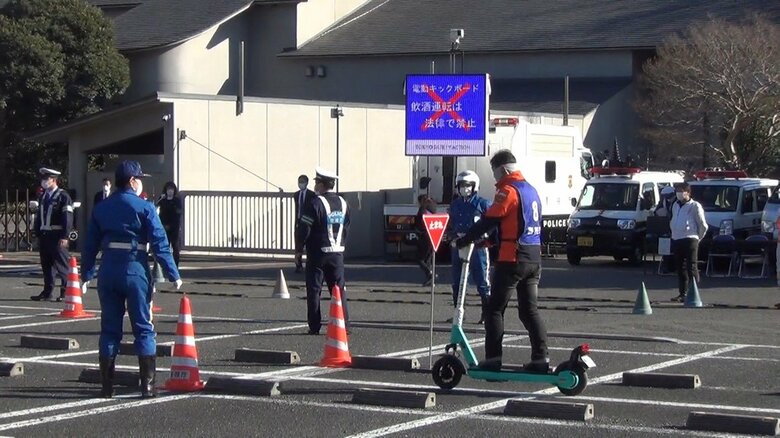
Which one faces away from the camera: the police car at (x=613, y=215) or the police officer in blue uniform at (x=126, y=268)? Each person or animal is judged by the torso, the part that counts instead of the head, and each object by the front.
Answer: the police officer in blue uniform

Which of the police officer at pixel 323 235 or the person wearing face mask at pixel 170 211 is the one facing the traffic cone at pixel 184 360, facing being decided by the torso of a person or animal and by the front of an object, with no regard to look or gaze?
the person wearing face mask

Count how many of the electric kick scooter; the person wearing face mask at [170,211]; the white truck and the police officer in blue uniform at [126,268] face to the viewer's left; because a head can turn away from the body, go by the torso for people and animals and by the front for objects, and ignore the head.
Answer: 1

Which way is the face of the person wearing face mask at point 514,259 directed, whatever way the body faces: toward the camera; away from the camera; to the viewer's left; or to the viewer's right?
to the viewer's left

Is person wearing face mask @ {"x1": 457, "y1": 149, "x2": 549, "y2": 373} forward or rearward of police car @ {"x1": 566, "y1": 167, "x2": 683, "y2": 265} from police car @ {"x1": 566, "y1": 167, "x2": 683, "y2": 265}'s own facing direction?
forward

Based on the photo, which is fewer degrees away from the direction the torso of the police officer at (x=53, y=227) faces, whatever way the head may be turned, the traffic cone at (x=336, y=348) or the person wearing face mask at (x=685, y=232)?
the traffic cone

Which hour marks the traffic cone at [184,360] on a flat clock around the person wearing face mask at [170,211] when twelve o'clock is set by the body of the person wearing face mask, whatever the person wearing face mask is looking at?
The traffic cone is roughly at 12 o'clock from the person wearing face mask.

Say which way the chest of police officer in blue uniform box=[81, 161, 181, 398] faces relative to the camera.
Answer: away from the camera

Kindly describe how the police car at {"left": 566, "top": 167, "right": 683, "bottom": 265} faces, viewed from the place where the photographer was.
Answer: facing the viewer and to the left of the viewer

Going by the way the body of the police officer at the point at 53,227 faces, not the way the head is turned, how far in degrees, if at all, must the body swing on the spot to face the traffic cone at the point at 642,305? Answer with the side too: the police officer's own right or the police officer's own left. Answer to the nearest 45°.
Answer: approximately 90° to the police officer's own left

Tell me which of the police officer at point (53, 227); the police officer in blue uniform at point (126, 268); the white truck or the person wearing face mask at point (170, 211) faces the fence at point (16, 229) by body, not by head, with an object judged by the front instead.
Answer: the police officer in blue uniform

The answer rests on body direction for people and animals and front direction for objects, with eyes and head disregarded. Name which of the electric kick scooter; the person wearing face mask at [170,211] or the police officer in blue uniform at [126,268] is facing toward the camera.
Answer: the person wearing face mask
